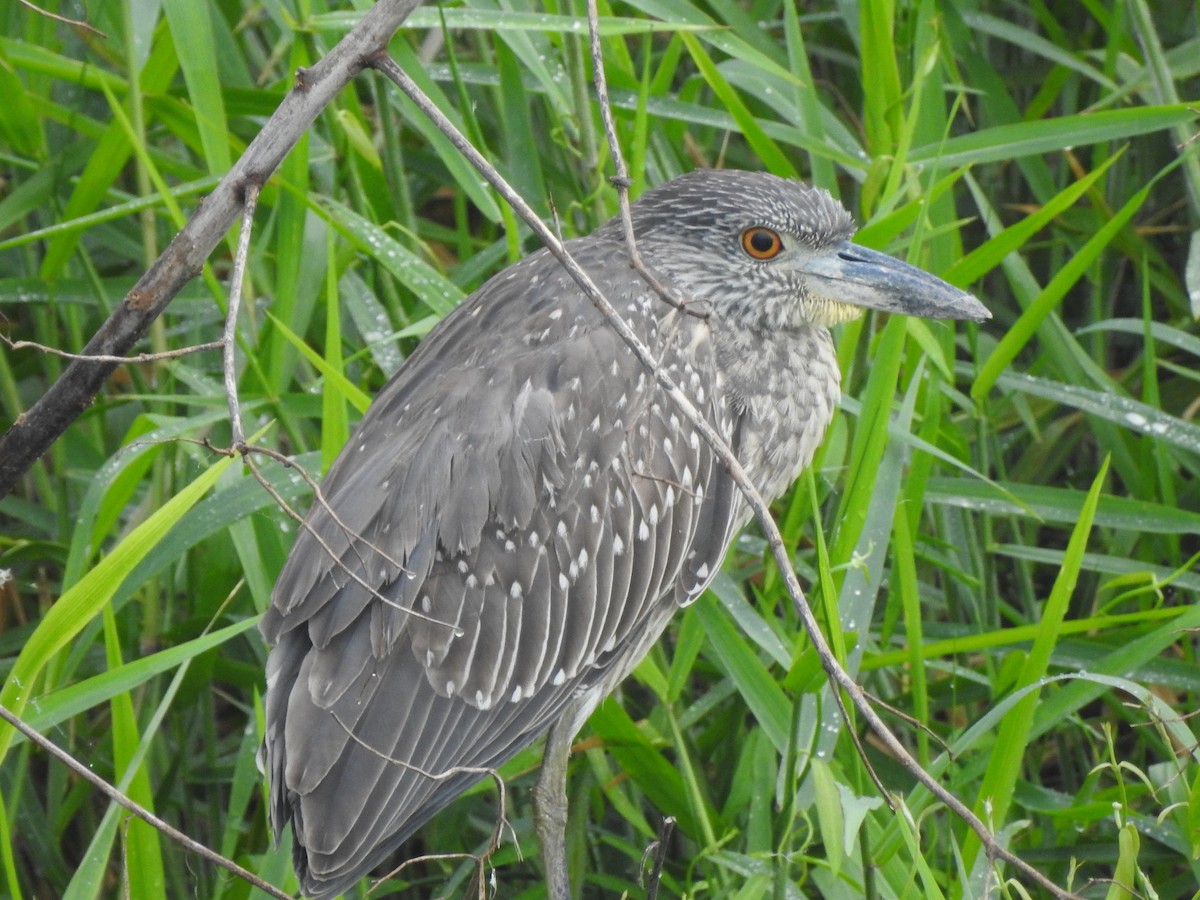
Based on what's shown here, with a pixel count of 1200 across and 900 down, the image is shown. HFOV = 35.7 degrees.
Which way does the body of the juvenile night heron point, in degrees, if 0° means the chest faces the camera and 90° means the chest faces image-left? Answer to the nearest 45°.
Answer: approximately 270°
